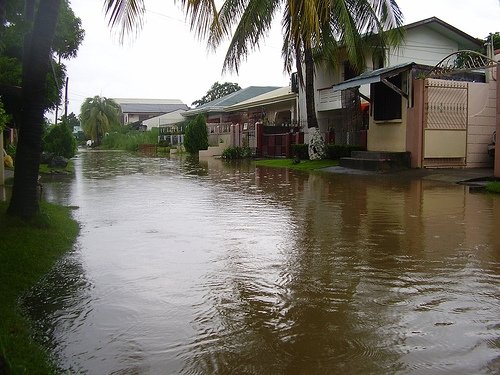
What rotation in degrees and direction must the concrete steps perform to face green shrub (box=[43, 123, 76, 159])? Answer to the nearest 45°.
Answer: approximately 45° to its right

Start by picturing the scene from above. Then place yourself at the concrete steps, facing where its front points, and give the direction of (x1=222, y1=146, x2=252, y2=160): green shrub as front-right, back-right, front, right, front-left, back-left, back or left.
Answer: right

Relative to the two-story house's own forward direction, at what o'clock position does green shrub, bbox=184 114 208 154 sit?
The green shrub is roughly at 3 o'clock from the two-story house.

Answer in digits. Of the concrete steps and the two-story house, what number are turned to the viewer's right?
0

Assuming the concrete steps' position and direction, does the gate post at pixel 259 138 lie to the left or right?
on its right

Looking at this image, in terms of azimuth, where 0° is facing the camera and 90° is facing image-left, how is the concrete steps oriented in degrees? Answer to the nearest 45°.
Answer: approximately 45°
